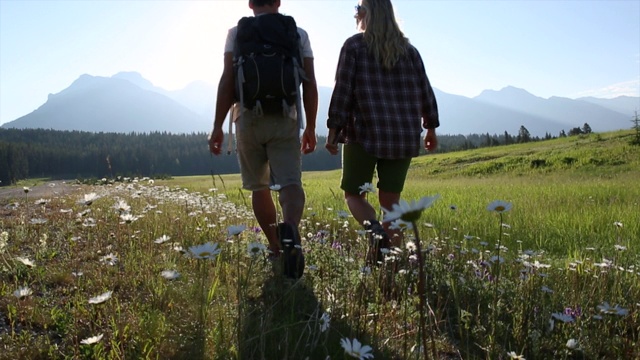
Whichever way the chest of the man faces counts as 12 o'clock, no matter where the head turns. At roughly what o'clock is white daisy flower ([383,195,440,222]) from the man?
The white daisy flower is roughly at 6 o'clock from the man.

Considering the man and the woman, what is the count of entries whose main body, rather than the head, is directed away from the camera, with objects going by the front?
2

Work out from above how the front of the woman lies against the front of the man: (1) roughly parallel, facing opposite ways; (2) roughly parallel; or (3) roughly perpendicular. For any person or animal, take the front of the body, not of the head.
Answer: roughly parallel

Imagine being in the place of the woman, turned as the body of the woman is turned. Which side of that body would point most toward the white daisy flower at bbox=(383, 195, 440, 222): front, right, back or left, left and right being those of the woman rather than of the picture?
back

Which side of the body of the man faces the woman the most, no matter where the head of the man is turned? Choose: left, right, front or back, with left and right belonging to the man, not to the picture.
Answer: right

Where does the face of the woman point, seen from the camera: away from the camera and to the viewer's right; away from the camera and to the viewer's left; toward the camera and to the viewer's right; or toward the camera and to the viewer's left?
away from the camera and to the viewer's left

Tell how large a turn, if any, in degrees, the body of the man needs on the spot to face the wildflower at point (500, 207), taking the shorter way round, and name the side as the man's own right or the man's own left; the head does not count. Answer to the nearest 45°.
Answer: approximately 135° to the man's own right

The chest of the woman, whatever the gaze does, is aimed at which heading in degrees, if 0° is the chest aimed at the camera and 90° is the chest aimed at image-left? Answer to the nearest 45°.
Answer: approximately 180°

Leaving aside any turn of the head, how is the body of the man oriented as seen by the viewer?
away from the camera
